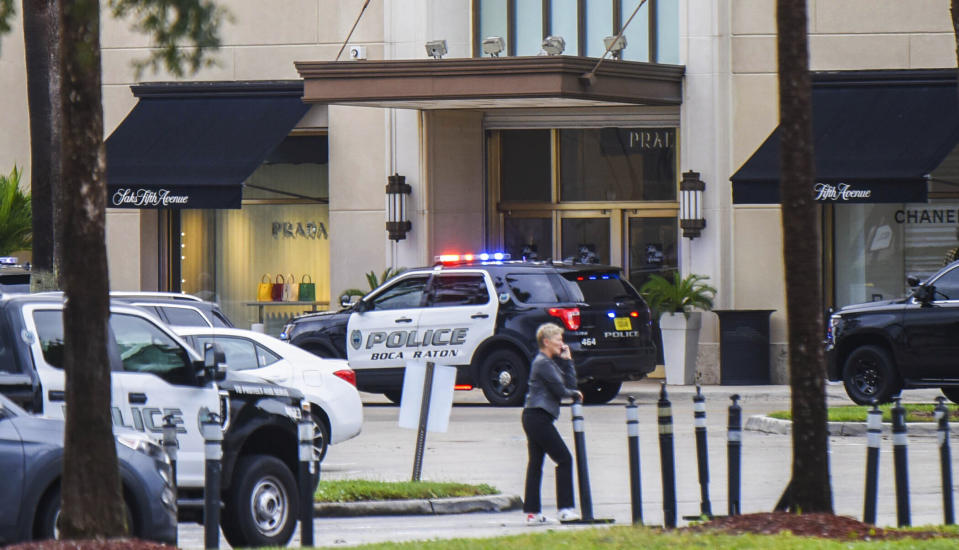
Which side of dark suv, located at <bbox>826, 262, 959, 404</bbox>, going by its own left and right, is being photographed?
left

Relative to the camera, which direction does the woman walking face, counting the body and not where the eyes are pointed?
to the viewer's right

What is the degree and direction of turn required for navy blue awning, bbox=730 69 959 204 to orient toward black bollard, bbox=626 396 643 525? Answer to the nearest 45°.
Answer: approximately 45° to its left

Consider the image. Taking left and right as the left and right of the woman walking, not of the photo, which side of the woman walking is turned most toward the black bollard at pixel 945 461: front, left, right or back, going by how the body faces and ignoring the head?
front

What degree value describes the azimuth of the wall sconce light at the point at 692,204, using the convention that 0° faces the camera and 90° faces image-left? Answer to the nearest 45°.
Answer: approximately 45°

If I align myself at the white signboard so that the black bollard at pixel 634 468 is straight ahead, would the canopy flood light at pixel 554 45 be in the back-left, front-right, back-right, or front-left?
back-left

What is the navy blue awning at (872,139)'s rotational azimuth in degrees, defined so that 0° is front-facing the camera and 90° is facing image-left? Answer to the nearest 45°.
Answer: approximately 45°

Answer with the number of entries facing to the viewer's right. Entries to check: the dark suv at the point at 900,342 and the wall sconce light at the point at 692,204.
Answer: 0

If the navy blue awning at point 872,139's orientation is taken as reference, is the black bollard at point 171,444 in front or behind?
in front
